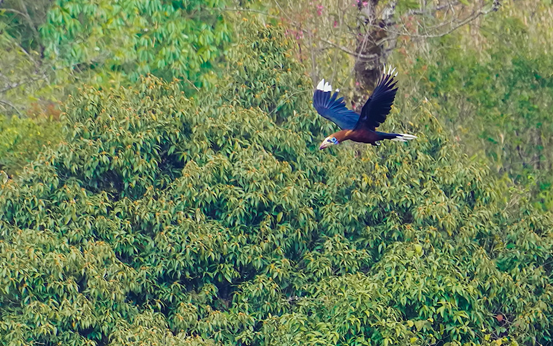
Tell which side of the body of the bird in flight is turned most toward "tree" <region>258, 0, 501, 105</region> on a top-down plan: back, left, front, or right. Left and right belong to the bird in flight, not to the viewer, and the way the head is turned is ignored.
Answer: right

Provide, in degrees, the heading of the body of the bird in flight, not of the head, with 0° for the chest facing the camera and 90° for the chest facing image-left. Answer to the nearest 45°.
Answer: approximately 90°
